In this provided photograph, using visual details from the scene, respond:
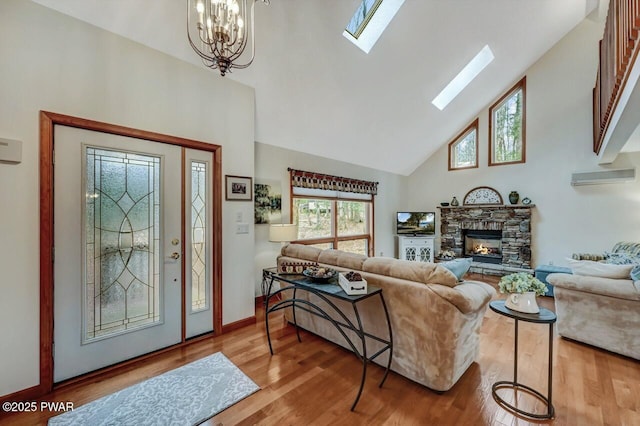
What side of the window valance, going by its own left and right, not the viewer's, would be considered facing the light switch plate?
right

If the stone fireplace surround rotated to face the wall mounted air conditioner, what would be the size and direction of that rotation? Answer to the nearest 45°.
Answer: approximately 90° to its left

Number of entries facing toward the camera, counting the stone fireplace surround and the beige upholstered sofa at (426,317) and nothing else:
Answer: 1

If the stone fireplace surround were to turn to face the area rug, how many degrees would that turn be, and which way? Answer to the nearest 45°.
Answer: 0° — it already faces it

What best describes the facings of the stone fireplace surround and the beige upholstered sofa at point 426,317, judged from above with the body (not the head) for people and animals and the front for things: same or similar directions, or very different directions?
very different directions
